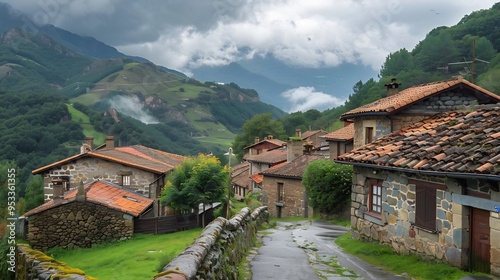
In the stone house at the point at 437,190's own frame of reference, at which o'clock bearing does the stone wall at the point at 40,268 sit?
The stone wall is roughly at 12 o'clock from the stone house.

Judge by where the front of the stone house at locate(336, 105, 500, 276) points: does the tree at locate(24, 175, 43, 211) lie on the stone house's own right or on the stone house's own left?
on the stone house's own right

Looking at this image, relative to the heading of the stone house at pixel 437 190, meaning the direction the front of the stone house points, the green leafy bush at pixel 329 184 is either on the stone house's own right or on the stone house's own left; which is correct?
on the stone house's own right

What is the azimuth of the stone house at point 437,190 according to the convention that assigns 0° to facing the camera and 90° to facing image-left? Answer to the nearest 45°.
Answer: approximately 45°

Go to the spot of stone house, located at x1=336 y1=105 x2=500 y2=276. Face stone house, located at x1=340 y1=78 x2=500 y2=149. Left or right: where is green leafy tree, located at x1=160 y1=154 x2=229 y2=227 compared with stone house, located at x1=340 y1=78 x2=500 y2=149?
left

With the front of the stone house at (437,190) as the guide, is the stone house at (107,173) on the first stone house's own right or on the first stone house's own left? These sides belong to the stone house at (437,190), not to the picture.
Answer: on the first stone house's own right

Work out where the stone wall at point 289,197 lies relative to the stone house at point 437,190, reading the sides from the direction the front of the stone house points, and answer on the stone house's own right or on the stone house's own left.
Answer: on the stone house's own right

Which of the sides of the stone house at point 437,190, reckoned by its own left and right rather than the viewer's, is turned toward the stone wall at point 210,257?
front
